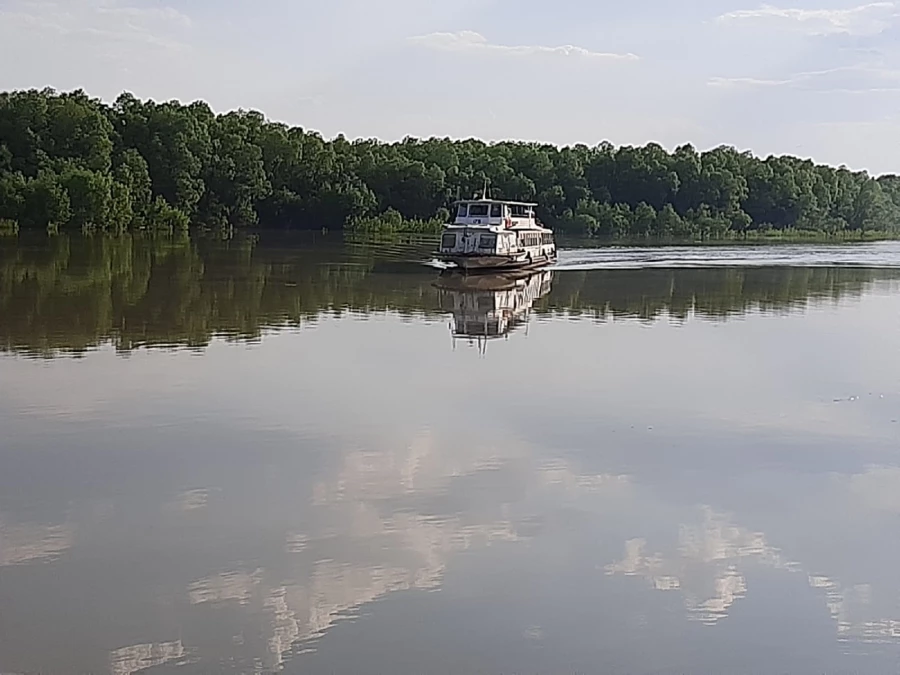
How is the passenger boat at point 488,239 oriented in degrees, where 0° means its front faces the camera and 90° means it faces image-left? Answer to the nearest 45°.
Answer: approximately 45°
